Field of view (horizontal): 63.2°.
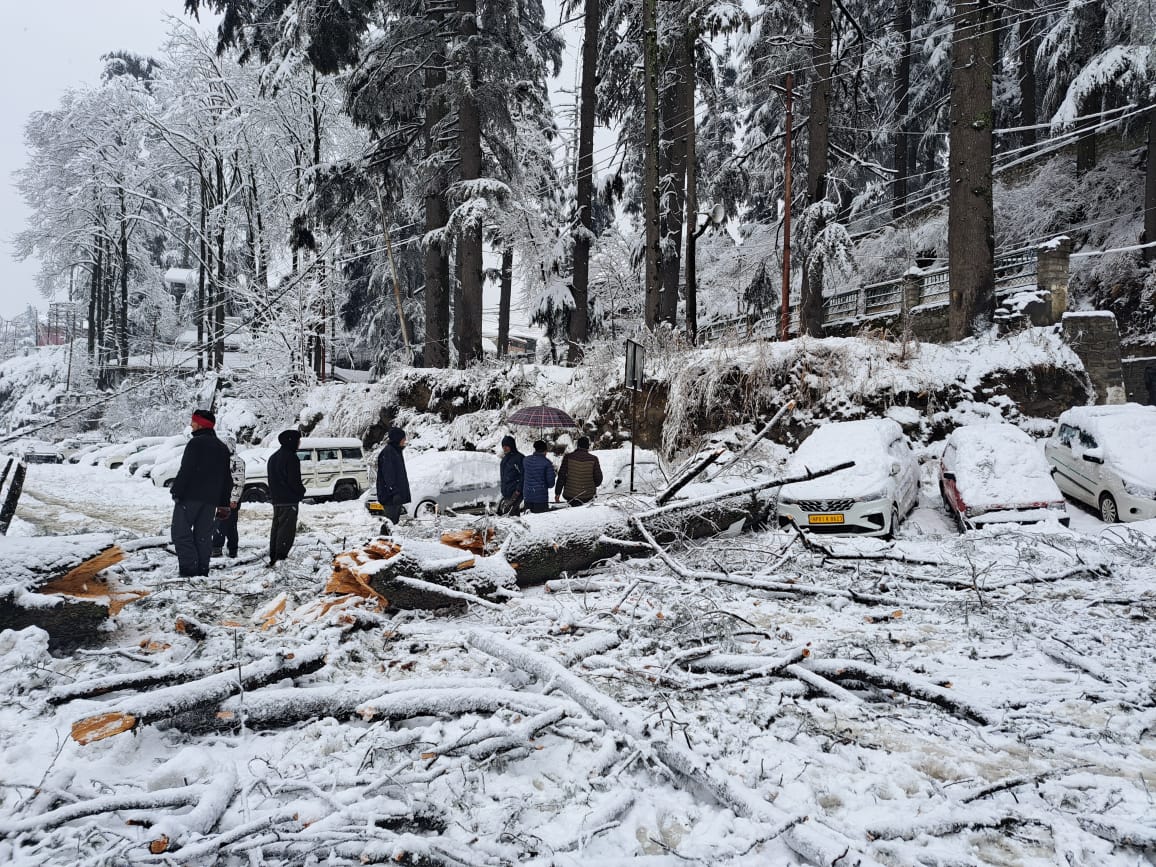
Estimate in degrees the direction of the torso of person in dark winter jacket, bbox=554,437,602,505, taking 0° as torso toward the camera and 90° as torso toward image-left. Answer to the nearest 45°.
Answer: approximately 180°

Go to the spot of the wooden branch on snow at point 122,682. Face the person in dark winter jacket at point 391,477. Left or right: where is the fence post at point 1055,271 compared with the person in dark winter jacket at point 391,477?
right

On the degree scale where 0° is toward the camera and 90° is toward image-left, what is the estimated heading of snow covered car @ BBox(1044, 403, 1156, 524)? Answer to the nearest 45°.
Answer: approximately 315°

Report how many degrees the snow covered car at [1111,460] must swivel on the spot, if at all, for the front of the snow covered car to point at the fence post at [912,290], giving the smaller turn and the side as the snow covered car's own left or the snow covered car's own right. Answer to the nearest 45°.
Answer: approximately 180°

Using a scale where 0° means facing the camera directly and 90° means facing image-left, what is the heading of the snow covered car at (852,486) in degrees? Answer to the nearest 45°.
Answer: approximately 45°

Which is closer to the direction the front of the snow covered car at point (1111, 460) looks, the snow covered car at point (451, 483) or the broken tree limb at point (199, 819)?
the broken tree limb
